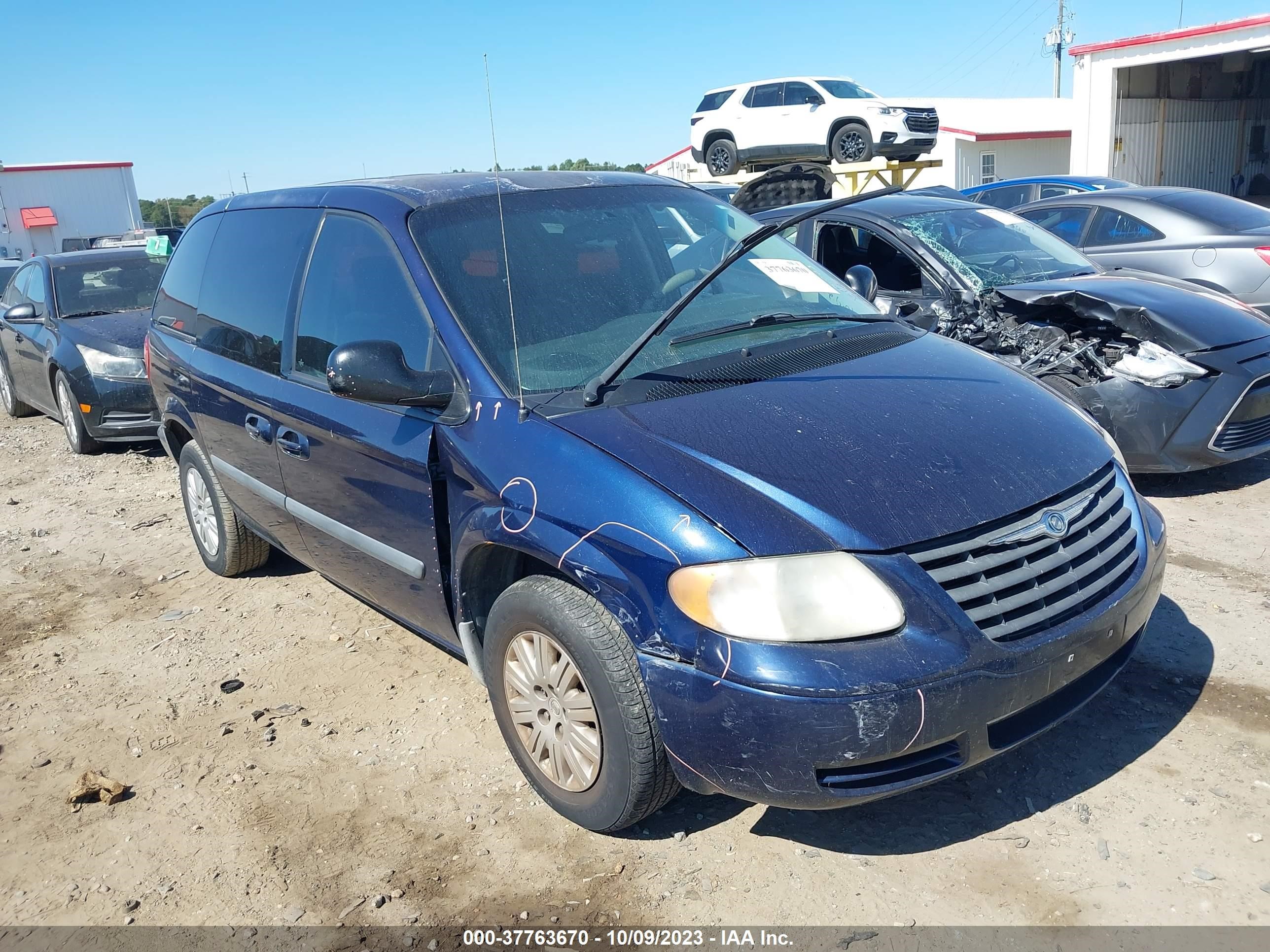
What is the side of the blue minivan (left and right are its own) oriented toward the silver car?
left

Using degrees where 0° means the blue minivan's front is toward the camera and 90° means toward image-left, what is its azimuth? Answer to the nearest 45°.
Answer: approximately 315°

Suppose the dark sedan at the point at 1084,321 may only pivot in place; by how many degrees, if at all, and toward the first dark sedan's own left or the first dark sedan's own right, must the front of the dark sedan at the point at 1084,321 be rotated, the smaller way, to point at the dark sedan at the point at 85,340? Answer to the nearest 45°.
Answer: approximately 135° to the first dark sedan's own right

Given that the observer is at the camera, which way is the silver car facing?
facing away from the viewer and to the left of the viewer

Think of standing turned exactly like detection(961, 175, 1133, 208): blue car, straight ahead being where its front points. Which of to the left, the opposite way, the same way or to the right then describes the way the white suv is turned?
the opposite way

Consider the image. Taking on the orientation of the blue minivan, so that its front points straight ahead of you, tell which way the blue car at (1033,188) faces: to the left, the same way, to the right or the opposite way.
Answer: the opposite way

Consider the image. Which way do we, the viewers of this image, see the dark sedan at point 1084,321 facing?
facing the viewer and to the right of the viewer

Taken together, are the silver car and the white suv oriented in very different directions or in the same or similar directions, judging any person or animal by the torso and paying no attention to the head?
very different directions

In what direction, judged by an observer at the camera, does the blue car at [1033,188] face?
facing away from the viewer and to the left of the viewer

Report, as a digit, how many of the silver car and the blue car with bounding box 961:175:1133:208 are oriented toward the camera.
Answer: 0

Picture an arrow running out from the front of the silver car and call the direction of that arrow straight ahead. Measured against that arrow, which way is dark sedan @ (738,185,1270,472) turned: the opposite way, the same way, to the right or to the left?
the opposite way
